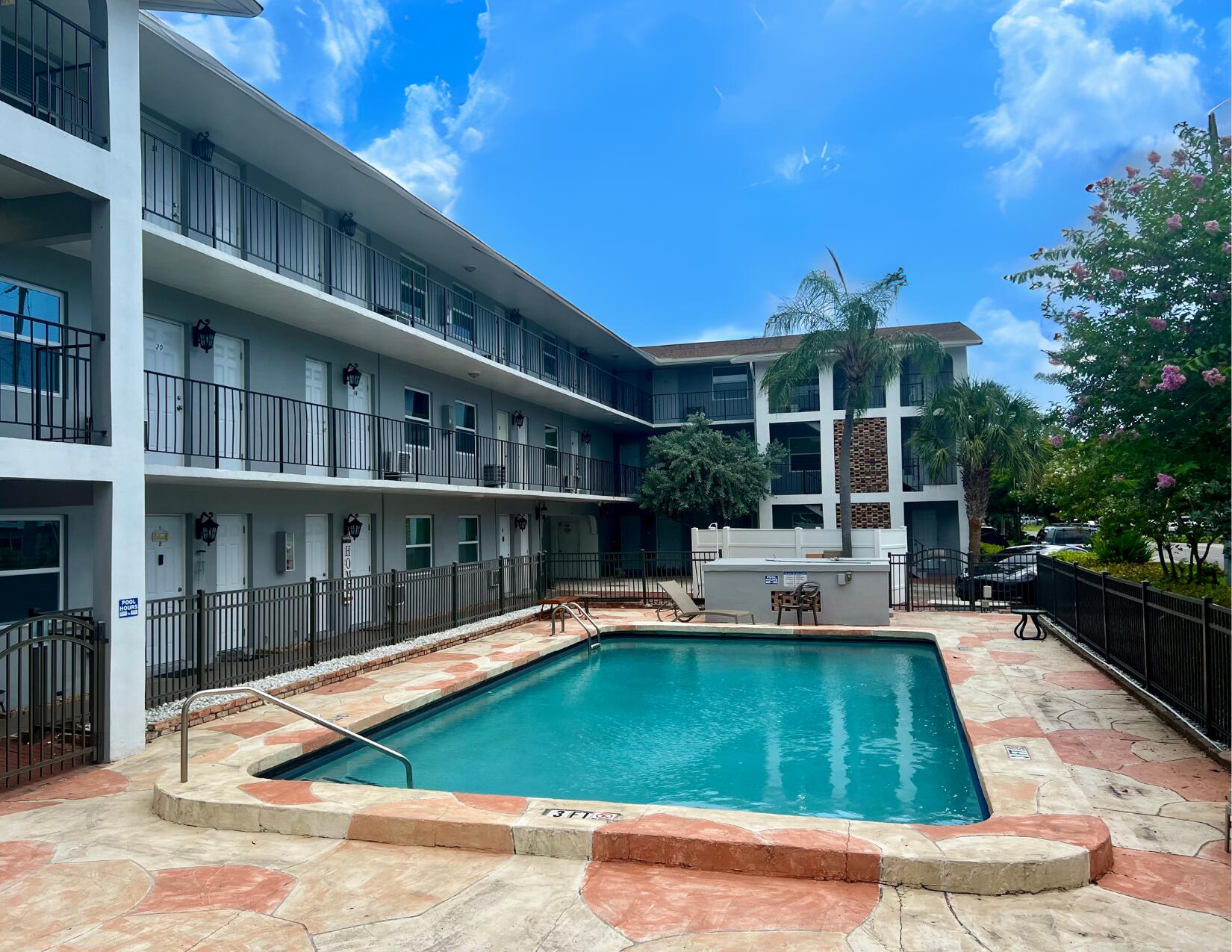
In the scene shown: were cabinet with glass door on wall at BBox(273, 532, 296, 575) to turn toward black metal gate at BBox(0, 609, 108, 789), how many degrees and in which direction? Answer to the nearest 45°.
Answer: approximately 45° to its right

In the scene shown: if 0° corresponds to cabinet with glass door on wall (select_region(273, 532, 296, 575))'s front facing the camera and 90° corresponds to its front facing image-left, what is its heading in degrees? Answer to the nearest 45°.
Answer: approximately 315°

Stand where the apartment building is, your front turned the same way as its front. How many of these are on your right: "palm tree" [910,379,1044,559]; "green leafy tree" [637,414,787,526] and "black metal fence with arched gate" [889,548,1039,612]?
0

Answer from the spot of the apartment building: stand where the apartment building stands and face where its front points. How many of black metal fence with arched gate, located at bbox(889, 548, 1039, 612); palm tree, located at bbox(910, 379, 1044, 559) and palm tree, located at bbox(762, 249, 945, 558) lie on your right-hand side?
0

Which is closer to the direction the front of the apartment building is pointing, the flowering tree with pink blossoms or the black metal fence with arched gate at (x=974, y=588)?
the flowering tree with pink blossoms

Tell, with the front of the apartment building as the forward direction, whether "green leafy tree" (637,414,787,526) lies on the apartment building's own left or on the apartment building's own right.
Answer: on the apartment building's own left

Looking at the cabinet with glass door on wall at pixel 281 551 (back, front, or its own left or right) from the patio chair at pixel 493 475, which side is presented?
left

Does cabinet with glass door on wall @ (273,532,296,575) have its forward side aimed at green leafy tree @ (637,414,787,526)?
no

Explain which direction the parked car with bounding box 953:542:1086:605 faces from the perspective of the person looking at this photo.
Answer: facing the viewer and to the left of the viewer

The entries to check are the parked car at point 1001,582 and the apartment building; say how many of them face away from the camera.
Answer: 0

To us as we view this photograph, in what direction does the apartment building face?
facing the viewer and to the right of the viewer
